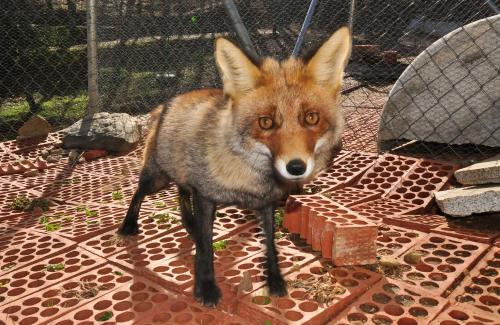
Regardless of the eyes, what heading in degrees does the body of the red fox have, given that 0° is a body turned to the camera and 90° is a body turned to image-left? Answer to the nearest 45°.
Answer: approximately 315°

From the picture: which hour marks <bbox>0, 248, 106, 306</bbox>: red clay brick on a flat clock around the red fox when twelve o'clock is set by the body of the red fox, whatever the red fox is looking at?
The red clay brick is roughly at 5 o'clock from the red fox.

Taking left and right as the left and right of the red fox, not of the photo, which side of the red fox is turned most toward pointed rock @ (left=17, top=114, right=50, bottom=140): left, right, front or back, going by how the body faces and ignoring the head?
back

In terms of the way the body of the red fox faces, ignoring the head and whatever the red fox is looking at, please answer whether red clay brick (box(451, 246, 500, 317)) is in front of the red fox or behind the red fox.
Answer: in front

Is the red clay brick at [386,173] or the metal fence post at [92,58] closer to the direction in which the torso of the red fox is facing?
the red clay brick

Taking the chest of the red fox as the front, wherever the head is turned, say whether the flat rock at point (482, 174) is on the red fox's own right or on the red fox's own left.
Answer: on the red fox's own left

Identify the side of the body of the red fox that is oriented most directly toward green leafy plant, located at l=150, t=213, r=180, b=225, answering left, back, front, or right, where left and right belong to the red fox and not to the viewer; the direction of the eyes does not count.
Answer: back

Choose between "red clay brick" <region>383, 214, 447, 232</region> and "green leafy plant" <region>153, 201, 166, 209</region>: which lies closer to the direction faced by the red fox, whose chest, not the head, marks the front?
the red clay brick

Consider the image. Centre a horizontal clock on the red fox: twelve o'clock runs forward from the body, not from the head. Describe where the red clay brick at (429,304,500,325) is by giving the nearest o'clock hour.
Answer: The red clay brick is roughly at 11 o'clock from the red fox.

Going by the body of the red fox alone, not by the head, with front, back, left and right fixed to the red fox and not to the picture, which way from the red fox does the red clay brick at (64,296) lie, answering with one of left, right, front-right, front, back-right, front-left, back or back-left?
back-right

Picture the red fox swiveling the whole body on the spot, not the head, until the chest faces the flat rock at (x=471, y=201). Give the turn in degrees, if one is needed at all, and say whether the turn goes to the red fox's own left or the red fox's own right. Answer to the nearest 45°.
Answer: approximately 45° to the red fox's own left

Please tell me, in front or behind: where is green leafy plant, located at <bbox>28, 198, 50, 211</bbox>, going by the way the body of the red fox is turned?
behind

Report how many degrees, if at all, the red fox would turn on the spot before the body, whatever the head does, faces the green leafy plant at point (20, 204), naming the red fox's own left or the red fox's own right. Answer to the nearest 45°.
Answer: approximately 180°
